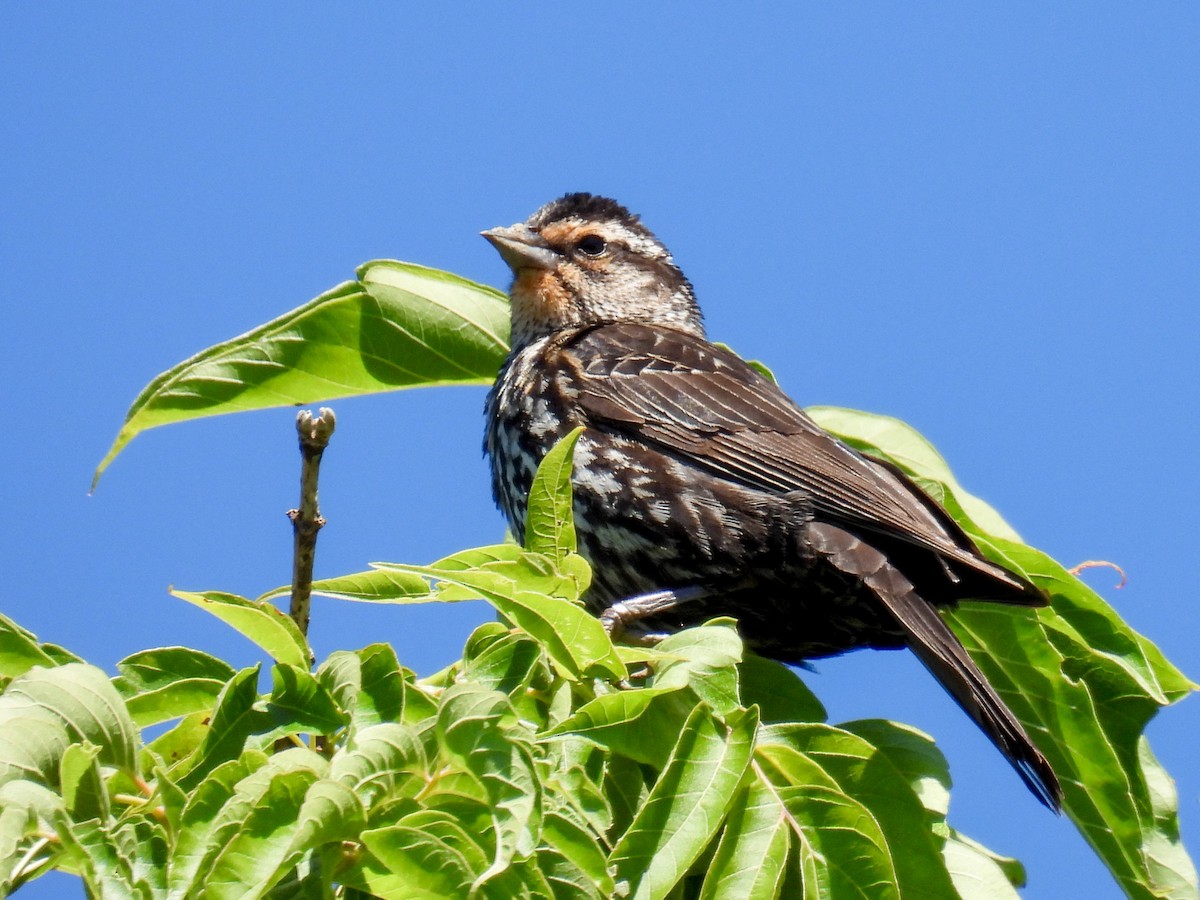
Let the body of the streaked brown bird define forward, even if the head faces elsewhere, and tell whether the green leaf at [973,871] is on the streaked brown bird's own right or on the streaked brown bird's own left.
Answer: on the streaked brown bird's own left

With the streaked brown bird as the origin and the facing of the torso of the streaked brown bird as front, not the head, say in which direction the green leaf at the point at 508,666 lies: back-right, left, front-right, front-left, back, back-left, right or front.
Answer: front

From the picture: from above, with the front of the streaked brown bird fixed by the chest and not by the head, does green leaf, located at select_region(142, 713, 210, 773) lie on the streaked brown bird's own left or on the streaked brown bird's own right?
on the streaked brown bird's own left

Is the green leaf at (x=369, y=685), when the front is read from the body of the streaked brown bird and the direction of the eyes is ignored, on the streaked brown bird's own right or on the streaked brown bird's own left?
on the streaked brown bird's own left

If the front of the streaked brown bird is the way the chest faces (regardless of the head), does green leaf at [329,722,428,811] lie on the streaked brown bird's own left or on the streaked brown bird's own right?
on the streaked brown bird's own left

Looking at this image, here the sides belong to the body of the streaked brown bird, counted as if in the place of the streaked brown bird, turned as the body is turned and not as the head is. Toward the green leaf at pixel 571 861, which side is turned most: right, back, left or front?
left

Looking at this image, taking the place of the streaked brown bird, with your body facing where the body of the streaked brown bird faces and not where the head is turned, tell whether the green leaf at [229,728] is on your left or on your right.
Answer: on your left

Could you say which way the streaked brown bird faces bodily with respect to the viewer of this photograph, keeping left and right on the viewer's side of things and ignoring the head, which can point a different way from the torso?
facing to the left of the viewer
